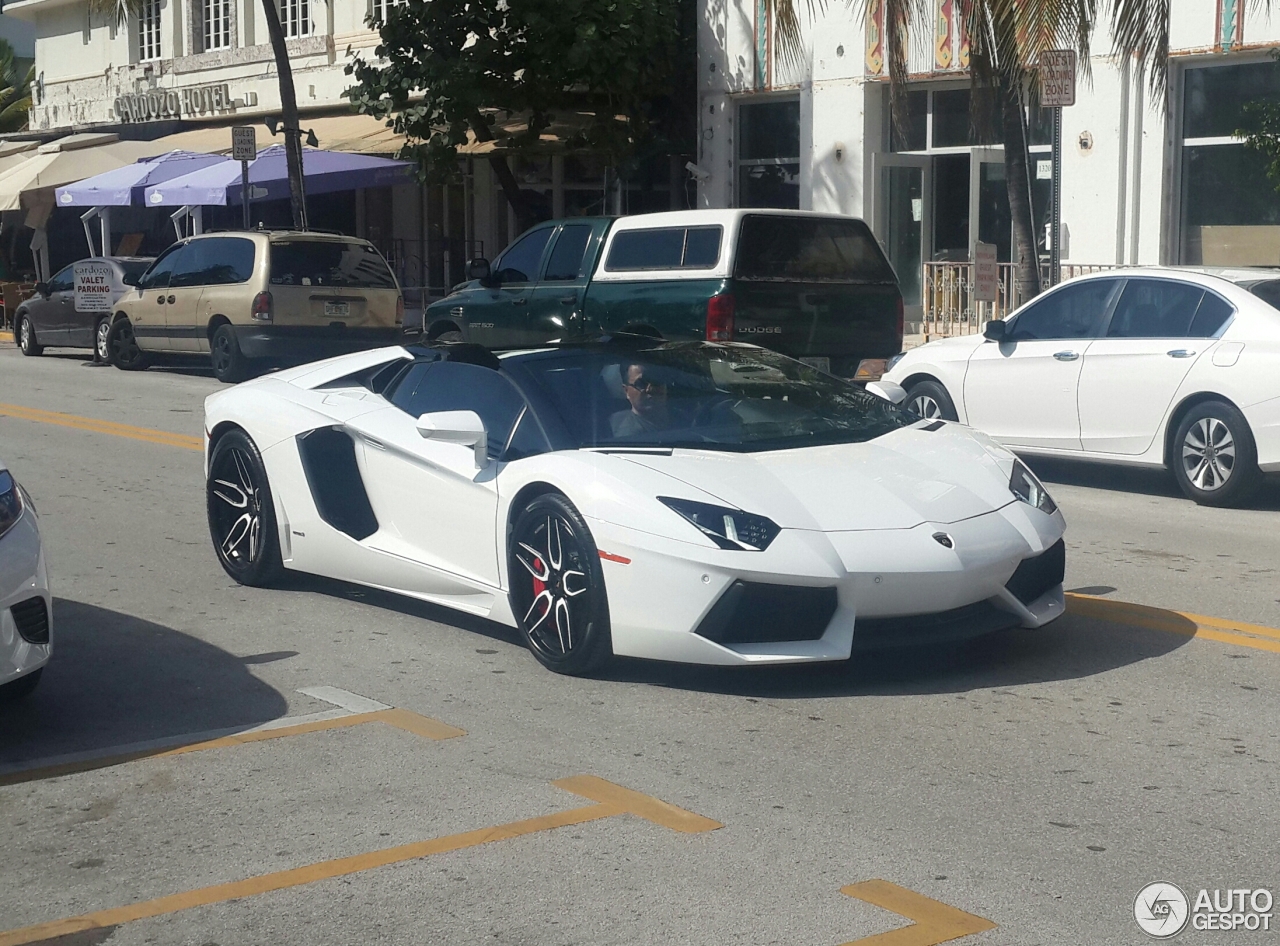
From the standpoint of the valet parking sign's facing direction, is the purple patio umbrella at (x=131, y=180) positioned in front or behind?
behind

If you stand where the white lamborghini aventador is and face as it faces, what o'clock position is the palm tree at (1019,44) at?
The palm tree is roughly at 8 o'clock from the white lamborghini aventador.

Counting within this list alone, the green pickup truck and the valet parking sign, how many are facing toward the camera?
1

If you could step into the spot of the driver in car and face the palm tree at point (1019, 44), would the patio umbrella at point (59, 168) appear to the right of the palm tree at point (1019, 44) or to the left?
left

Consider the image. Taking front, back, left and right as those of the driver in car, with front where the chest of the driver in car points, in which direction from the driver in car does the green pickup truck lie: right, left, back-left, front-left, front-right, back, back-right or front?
back-left

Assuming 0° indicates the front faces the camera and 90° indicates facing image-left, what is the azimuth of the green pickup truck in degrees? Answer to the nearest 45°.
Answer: approximately 135°

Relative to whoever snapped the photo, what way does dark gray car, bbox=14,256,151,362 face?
facing away from the viewer and to the left of the viewer

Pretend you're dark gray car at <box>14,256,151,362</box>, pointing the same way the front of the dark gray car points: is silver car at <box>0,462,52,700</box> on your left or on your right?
on your left

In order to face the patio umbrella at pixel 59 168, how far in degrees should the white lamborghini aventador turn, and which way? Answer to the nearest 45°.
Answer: approximately 135° to its left

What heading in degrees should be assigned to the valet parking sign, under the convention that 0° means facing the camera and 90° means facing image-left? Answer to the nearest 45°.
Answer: approximately 0°

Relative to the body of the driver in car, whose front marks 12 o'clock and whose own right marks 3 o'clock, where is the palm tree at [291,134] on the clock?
The palm tree is roughly at 7 o'clock from the driver in car.
